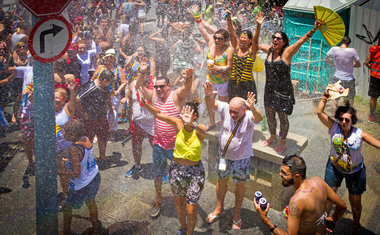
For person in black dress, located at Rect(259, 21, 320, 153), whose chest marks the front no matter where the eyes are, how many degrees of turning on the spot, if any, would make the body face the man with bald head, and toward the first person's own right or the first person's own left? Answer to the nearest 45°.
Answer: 0° — they already face them

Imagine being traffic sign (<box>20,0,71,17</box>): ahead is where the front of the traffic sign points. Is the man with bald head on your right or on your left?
on your left

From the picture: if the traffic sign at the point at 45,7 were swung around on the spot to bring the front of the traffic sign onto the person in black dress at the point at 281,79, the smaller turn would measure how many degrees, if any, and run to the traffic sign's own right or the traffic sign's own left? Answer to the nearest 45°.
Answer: approximately 90° to the traffic sign's own left

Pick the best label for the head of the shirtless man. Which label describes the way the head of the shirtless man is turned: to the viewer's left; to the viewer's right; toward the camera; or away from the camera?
to the viewer's left

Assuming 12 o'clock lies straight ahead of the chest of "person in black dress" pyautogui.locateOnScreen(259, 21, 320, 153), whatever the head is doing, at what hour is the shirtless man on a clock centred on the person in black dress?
The shirtless man is roughly at 10 o'clock from the person in black dress.

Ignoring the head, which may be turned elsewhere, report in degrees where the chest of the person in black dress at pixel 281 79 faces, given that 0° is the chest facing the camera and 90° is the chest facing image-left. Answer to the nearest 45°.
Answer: approximately 45°

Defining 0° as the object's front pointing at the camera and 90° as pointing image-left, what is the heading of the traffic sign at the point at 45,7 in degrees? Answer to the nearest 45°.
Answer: approximately 0°

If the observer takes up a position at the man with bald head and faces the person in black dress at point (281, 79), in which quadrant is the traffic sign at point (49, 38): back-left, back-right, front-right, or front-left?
back-left

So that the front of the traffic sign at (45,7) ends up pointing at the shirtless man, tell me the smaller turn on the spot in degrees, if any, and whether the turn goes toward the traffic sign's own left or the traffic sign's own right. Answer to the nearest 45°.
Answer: approximately 45° to the traffic sign's own left
